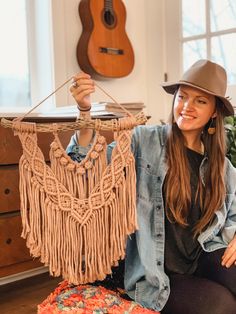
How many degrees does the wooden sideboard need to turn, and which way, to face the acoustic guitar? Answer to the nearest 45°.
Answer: approximately 90° to its left

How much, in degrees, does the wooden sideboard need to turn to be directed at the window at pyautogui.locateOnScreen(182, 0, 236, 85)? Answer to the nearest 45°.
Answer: approximately 90° to its left

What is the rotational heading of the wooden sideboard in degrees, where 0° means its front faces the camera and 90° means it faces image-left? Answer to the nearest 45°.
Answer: approximately 315°

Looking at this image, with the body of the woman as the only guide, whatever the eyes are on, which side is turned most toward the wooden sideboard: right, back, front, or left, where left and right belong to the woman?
right

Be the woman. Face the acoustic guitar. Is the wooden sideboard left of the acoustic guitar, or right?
left

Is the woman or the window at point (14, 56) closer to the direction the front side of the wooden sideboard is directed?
the woman

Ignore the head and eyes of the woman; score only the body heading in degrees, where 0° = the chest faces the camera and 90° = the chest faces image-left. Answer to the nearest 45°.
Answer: approximately 0°

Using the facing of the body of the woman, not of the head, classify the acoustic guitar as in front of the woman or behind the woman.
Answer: behind
